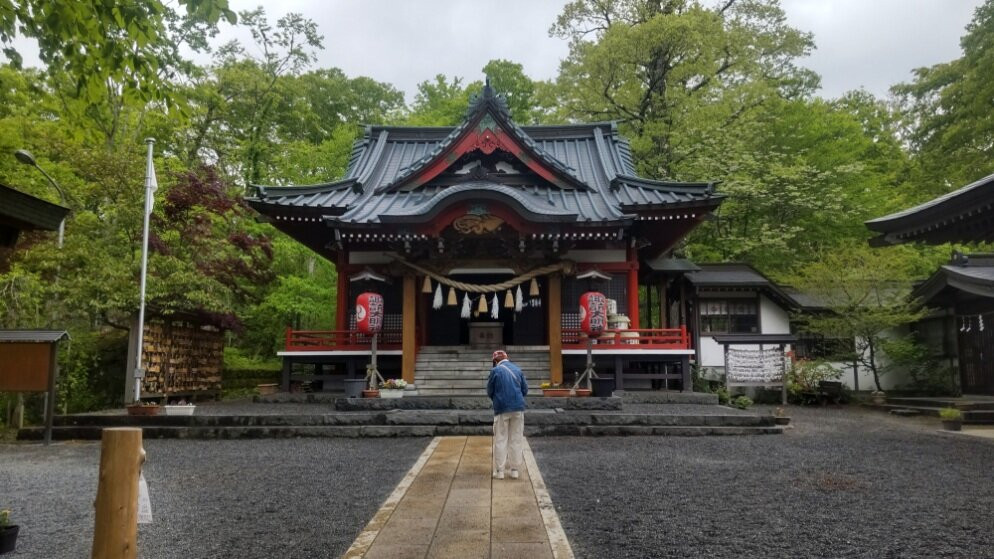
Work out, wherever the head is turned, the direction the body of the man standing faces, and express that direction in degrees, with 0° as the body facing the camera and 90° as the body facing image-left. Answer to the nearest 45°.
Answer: approximately 180°

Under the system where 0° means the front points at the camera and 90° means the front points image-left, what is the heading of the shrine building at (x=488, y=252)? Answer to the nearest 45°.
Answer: approximately 0°

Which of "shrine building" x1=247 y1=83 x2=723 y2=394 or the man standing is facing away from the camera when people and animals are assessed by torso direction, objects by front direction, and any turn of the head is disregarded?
the man standing

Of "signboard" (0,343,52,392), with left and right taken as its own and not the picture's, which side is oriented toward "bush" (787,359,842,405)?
left

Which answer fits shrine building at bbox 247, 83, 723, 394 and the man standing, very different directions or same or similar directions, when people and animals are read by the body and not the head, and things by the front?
very different directions

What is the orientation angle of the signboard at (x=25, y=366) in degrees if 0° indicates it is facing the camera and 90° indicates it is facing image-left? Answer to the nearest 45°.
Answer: approximately 0°

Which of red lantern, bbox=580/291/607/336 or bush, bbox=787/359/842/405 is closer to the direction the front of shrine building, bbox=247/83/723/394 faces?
the red lantern

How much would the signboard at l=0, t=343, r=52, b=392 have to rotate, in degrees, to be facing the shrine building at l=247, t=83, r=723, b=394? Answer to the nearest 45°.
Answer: approximately 90° to its left

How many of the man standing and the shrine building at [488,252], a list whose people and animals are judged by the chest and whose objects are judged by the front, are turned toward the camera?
1

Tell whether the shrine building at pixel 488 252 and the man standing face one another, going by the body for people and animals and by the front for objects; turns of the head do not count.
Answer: yes
